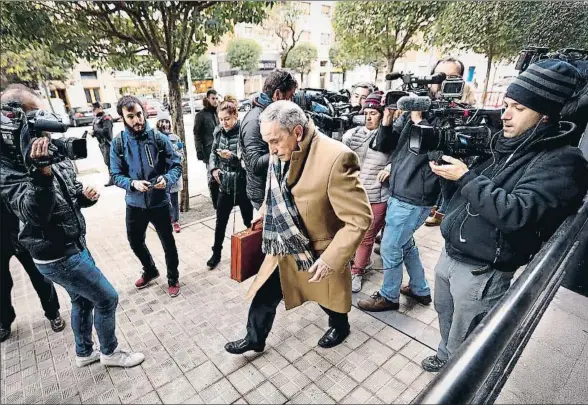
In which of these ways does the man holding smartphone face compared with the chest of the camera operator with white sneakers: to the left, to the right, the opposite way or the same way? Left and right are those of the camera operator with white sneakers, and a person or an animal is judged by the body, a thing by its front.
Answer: to the right

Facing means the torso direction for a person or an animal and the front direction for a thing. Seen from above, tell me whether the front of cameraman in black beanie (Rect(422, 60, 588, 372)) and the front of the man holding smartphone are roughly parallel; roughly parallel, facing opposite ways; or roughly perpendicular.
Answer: roughly perpendicular

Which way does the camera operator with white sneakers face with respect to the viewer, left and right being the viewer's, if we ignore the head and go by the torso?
facing to the right of the viewer

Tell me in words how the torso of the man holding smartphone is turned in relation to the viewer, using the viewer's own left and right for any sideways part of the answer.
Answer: facing the viewer

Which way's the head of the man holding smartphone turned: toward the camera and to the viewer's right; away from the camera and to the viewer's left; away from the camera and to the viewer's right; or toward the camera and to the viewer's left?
toward the camera and to the viewer's right

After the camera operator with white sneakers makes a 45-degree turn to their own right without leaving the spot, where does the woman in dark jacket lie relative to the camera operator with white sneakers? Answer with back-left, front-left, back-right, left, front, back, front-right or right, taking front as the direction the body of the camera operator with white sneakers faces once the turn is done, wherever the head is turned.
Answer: left

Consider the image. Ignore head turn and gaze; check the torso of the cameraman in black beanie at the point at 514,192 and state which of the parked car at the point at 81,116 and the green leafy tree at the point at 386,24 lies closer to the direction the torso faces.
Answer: the parked car

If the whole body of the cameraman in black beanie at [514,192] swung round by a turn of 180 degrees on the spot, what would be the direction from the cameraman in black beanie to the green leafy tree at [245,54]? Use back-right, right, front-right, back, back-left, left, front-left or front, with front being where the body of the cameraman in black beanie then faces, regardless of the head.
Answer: left

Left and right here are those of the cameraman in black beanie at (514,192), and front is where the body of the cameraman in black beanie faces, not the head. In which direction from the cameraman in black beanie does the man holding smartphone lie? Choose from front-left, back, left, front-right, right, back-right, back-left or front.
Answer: front-right

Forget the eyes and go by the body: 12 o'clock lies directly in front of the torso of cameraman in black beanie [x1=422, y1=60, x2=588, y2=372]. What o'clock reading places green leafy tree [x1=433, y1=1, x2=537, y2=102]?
The green leafy tree is roughly at 4 o'clock from the cameraman in black beanie.

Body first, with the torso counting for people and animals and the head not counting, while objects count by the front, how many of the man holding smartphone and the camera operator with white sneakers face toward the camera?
1

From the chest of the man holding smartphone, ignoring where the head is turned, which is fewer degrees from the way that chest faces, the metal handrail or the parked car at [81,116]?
the metal handrail

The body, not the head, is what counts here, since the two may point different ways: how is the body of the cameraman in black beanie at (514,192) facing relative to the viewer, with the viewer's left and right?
facing the viewer and to the left of the viewer

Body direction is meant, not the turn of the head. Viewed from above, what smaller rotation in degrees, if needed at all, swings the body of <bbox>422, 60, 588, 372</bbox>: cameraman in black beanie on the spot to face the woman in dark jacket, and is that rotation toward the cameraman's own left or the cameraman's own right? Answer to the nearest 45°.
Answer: approximately 45° to the cameraman's own right
